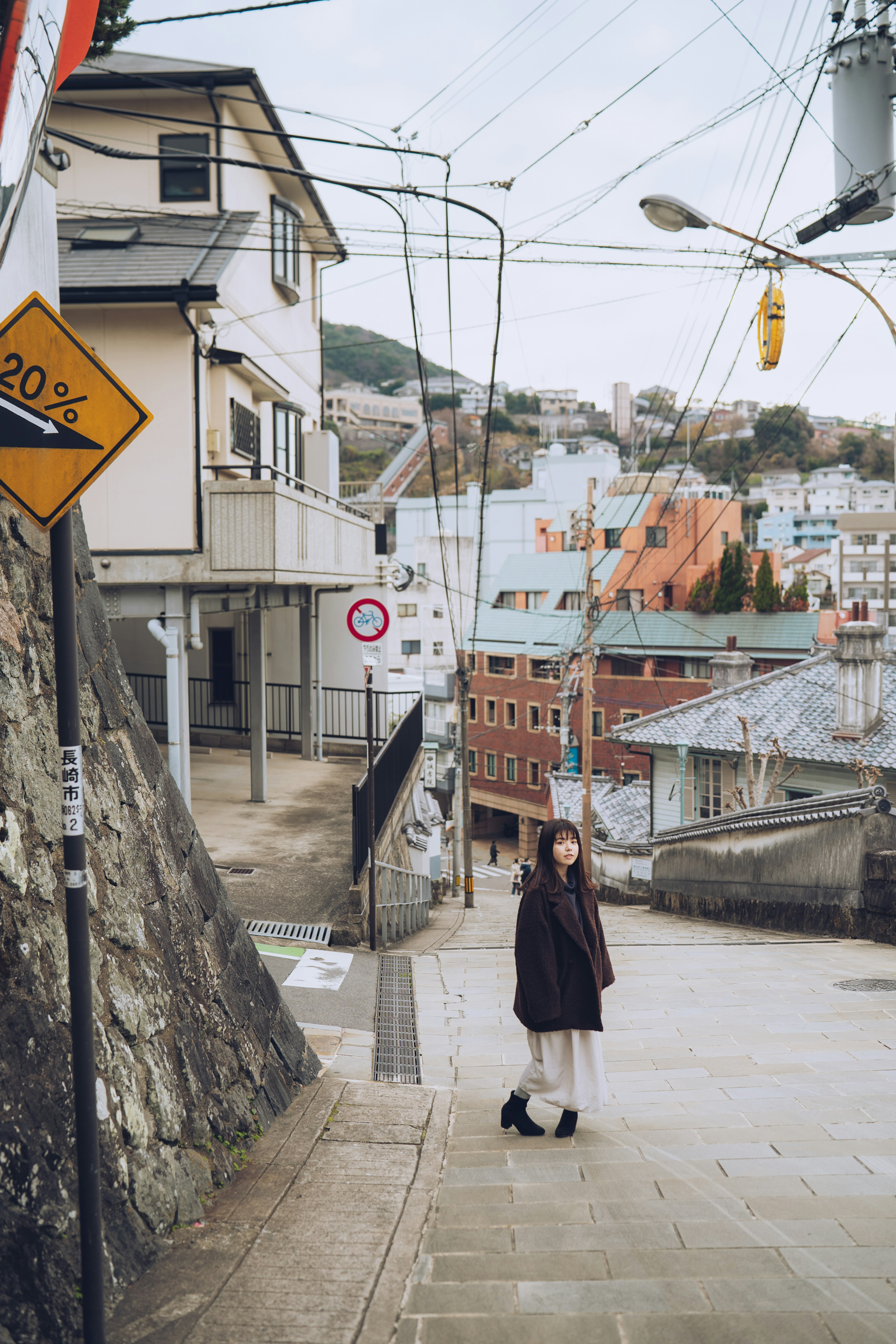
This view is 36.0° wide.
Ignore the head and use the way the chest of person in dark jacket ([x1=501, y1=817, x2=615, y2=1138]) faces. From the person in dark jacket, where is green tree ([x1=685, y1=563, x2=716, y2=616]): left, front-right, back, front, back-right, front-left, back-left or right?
back-left

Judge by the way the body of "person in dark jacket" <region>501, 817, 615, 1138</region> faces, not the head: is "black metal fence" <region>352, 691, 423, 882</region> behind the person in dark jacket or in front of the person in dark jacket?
behind

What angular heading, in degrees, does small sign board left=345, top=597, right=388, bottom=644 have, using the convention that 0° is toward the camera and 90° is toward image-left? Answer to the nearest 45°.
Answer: approximately 0°

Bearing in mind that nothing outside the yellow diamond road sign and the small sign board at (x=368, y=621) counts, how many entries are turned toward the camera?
2

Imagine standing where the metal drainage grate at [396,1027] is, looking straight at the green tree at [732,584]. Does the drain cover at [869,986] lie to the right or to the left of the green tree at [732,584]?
right
